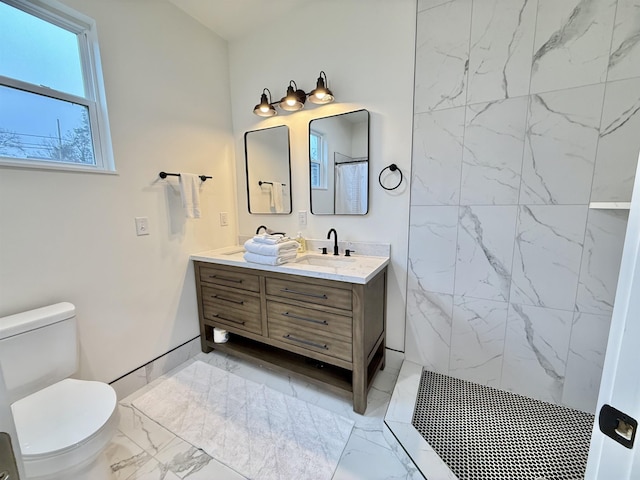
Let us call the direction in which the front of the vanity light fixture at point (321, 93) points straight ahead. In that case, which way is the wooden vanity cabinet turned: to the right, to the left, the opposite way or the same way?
the same way

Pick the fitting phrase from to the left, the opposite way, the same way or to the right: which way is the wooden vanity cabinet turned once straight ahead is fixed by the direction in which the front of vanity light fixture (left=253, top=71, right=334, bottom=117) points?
the same way

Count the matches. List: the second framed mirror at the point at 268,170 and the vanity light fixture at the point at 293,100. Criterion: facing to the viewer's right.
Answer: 0

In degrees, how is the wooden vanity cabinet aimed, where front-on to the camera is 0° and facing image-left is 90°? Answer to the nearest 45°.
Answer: approximately 45°

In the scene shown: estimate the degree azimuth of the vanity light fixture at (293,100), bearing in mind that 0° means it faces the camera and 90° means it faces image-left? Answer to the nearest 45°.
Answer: approximately 45°

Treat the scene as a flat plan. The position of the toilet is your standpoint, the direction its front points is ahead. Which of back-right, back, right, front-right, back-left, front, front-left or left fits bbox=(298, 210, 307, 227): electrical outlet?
front-left

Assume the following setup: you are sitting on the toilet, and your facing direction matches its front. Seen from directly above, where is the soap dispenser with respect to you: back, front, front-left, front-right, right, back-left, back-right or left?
front-left

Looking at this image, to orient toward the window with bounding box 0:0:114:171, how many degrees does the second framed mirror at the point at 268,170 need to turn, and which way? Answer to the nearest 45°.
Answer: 0° — it already faces it

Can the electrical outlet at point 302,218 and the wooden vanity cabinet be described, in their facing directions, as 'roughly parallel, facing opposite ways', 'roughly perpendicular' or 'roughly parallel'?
roughly parallel

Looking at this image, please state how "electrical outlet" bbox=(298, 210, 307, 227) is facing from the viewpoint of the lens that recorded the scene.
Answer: facing the viewer and to the left of the viewer
